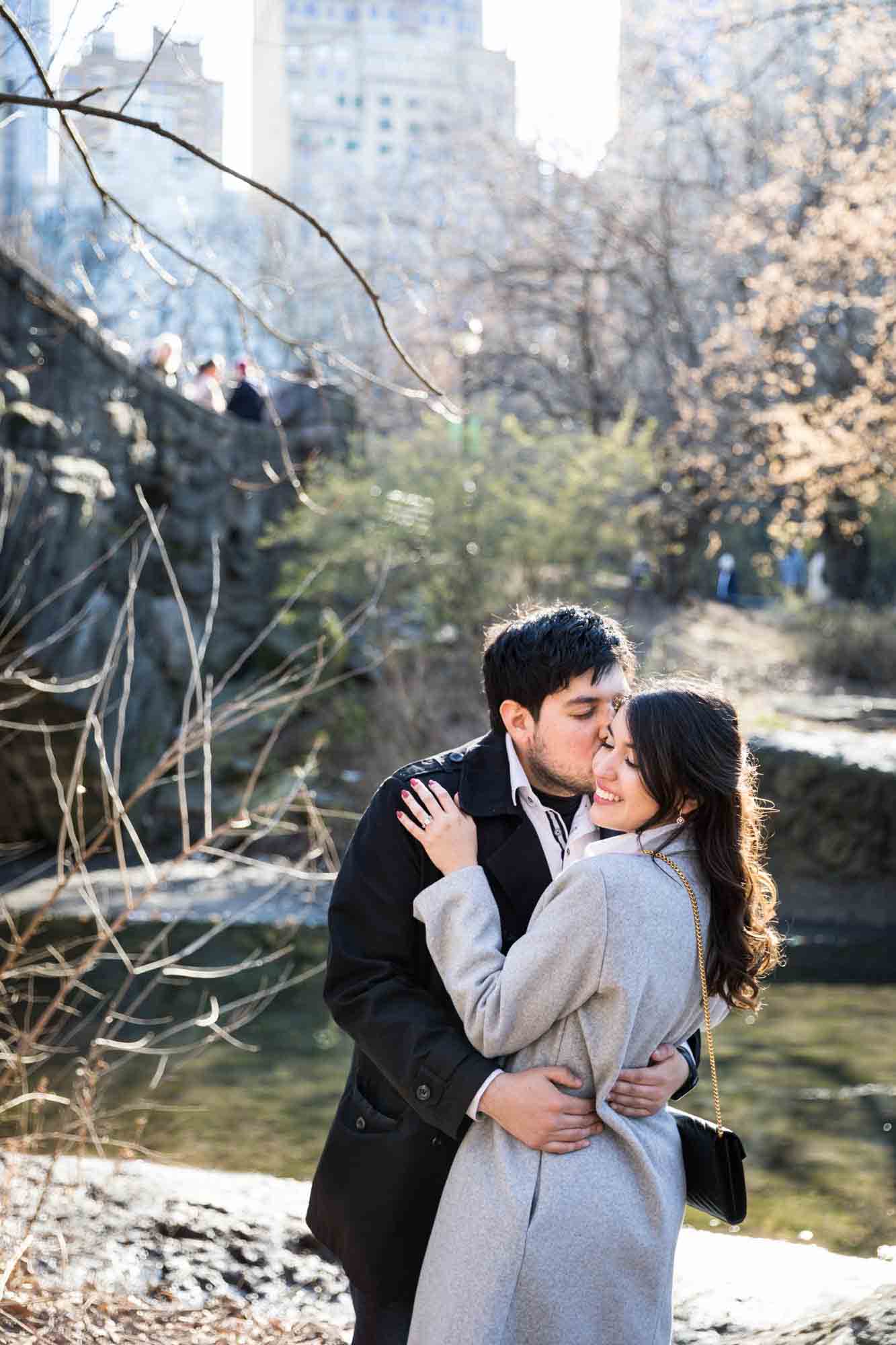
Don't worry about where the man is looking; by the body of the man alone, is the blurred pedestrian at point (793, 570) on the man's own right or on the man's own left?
on the man's own left

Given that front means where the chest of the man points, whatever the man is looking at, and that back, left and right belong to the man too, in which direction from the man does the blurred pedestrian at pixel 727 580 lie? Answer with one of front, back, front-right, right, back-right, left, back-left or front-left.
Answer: back-left

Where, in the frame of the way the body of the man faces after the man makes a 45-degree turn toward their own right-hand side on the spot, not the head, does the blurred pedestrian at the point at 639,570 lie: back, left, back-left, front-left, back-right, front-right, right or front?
back

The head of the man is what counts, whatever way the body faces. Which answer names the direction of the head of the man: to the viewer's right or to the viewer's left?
to the viewer's right

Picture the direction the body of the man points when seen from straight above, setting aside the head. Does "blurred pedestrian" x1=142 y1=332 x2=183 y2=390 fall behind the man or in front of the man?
behind

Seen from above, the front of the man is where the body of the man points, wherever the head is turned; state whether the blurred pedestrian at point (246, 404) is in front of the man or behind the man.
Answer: behind

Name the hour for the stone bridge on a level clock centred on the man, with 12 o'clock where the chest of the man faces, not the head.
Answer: The stone bridge is roughly at 7 o'clock from the man.

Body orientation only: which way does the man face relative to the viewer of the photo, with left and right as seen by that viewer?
facing the viewer and to the right of the viewer

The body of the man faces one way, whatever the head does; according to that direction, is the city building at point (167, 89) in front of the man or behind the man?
behind

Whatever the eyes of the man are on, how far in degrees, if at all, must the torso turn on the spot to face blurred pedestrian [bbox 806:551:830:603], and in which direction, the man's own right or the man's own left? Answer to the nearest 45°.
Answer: approximately 135° to the man's own left

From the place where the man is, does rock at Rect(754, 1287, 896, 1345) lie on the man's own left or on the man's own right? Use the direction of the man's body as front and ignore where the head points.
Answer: on the man's own left
